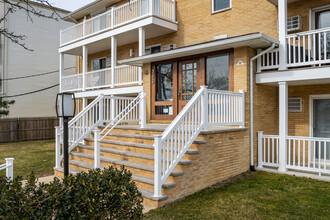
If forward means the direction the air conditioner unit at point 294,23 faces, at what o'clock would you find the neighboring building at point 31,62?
The neighboring building is roughly at 2 o'clock from the air conditioner unit.

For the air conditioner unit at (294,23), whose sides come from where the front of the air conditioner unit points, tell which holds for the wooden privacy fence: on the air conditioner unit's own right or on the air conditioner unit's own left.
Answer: on the air conditioner unit's own right

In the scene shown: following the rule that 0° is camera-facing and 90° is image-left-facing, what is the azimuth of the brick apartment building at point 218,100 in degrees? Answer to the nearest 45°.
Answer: approximately 45°

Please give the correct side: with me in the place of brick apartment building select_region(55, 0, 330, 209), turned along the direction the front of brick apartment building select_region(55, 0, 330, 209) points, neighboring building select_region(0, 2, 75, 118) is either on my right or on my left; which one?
on my right

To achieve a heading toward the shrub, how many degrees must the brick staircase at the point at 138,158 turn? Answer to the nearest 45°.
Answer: approximately 45° to its left

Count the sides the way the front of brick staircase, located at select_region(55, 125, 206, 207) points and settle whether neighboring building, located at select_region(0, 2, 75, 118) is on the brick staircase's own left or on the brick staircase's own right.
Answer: on the brick staircase's own right

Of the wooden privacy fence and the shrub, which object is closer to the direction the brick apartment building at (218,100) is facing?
the shrub

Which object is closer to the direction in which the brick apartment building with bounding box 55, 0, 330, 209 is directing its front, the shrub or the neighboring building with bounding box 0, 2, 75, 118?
the shrub
